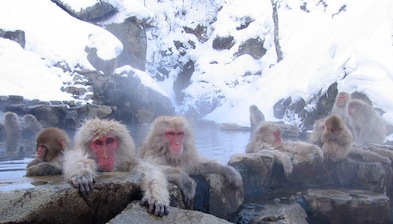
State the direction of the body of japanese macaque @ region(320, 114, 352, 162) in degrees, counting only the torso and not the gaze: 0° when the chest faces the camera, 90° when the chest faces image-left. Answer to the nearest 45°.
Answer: approximately 0°

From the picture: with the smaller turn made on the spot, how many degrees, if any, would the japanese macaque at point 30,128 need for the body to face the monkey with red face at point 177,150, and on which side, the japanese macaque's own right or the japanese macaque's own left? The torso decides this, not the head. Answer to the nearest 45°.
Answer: approximately 90° to the japanese macaque's own left

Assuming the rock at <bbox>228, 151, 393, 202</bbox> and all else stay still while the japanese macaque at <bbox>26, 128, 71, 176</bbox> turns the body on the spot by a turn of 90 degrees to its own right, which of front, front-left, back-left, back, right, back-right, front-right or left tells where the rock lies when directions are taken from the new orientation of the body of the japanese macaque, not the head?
back-right

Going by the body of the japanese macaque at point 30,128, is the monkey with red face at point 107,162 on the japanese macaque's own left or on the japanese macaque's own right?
on the japanese macaque's own left
